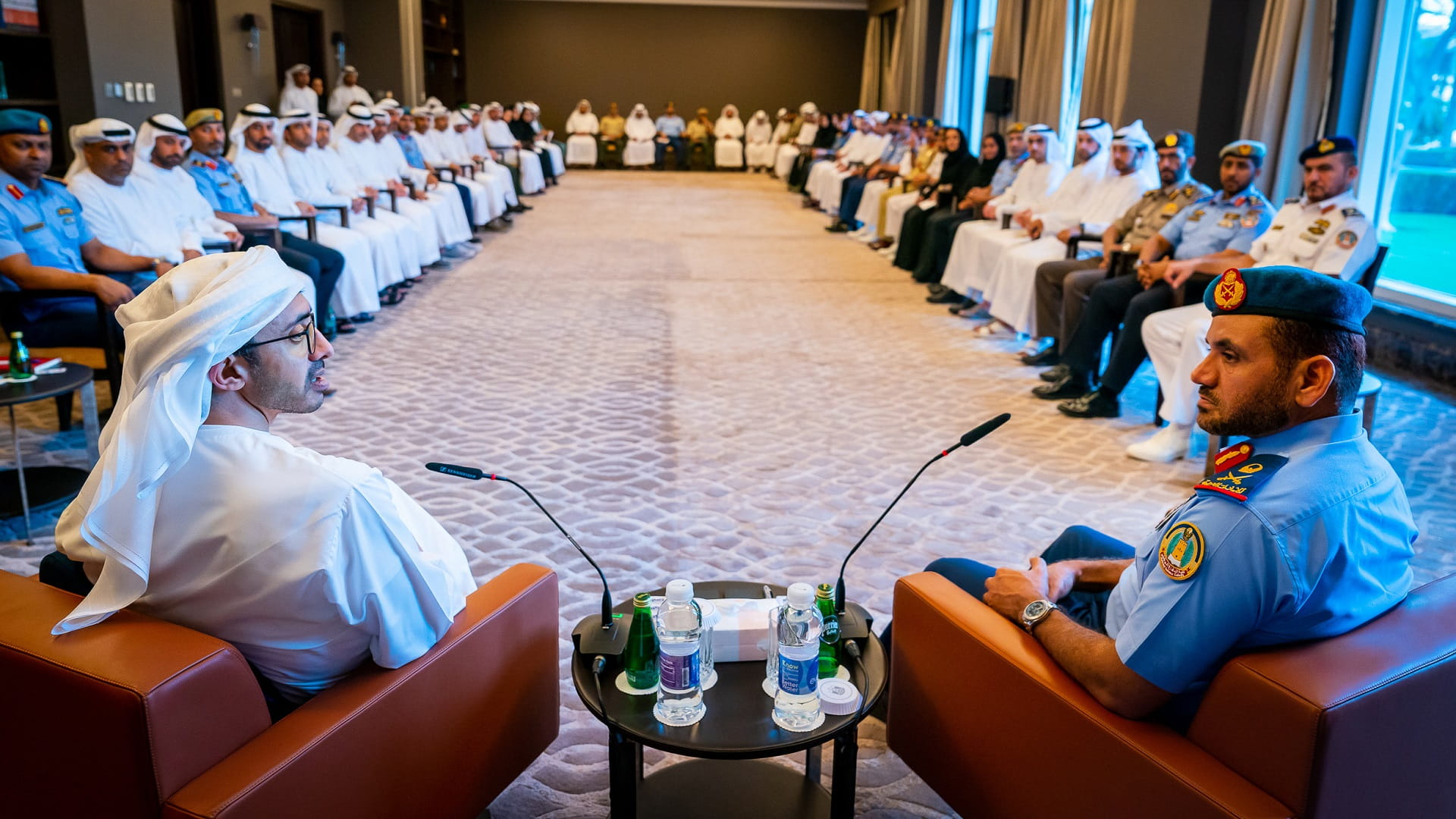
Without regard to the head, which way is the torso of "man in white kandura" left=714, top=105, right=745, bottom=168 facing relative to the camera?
toward the camera

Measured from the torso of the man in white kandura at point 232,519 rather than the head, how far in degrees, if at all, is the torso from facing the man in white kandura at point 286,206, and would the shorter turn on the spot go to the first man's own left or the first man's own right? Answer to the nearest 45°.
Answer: approximately 45° to the first man's own left

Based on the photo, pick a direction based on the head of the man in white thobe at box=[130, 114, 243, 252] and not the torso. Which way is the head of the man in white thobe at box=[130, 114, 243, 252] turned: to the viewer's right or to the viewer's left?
to the viewer's right

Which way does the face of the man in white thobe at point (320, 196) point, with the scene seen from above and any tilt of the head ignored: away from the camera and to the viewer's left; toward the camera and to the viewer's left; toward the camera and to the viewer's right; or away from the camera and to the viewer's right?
toward the camera and to the viewer's right

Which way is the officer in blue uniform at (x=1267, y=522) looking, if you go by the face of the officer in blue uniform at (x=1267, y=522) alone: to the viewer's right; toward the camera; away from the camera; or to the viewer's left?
to the viewer's left

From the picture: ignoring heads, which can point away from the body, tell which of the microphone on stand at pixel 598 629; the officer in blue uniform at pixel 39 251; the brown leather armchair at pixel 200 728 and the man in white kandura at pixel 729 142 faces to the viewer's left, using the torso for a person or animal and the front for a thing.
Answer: the microphone on stand

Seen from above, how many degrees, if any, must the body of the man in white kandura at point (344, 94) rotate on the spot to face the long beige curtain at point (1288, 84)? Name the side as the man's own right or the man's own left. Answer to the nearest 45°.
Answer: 0° — they already face it

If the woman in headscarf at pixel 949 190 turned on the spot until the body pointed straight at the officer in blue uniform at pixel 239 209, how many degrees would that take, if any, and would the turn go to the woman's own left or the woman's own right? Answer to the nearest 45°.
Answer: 0° — they already face them

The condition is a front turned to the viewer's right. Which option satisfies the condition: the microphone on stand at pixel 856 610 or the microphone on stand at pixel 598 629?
the microphone on stand at pixel 856 610

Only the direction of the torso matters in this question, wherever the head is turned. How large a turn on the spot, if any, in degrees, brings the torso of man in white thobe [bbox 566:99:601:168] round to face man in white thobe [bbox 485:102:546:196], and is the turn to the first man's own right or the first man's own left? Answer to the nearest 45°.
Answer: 0° — they already face them

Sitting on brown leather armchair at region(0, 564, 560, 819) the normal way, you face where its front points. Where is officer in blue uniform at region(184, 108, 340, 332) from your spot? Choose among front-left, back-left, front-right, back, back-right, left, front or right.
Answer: front-left

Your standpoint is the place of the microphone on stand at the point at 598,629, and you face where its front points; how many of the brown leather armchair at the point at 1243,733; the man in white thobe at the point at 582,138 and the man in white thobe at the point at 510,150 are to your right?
2

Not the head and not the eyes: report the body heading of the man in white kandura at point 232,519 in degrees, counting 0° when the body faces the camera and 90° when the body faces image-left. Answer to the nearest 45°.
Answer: approximately 225°

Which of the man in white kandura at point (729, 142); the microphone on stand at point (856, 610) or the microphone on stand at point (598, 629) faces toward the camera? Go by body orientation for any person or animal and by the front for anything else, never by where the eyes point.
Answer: the man in white kandura
